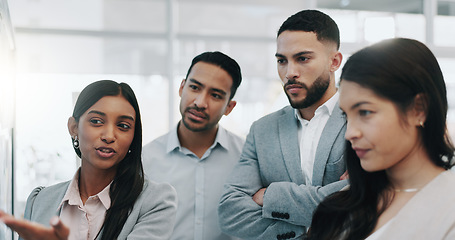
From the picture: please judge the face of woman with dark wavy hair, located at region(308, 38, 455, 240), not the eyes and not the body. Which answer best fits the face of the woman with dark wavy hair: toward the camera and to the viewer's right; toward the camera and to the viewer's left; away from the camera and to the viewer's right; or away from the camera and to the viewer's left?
toward the camera and to the viewer's left

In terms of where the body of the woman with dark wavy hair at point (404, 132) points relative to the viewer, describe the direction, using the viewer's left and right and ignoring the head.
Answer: facing the viewer and to the left of the viewer

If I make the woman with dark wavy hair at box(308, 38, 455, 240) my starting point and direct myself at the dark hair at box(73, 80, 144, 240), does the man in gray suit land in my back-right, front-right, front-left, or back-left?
front-right

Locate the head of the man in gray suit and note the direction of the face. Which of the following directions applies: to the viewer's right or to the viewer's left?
to the viewer's left

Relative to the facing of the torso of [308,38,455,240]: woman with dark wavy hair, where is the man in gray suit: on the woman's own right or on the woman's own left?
on the woman's own right

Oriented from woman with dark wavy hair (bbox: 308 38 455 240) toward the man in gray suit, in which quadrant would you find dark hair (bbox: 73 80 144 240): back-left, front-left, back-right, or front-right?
front-left

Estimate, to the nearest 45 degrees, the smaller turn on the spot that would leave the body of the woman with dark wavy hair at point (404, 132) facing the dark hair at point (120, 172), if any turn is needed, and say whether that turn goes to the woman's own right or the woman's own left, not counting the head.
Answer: approximately 45° to the woman's own right

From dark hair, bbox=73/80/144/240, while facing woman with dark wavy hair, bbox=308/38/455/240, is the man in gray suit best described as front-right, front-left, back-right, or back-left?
front-left

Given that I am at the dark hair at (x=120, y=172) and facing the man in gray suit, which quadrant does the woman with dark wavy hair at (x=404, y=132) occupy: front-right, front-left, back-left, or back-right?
front-right

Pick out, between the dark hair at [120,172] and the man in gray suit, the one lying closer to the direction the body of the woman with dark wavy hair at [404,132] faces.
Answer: the dark hair
